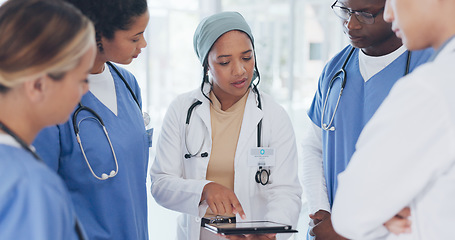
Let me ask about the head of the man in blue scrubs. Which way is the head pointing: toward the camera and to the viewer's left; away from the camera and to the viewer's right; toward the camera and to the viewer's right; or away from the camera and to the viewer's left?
toward the camera and to the viewer's left

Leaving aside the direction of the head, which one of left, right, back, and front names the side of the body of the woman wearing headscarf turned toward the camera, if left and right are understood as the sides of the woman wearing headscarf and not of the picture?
front

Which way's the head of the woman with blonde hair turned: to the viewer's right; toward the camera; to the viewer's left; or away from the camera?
to the viewer's right

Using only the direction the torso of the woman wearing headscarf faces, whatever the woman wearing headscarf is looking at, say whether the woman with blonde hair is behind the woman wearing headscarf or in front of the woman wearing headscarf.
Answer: in front

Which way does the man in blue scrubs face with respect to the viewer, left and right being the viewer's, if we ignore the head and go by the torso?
facing the viewer and to the left of the viewer

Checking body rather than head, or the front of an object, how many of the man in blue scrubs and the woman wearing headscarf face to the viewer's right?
0
